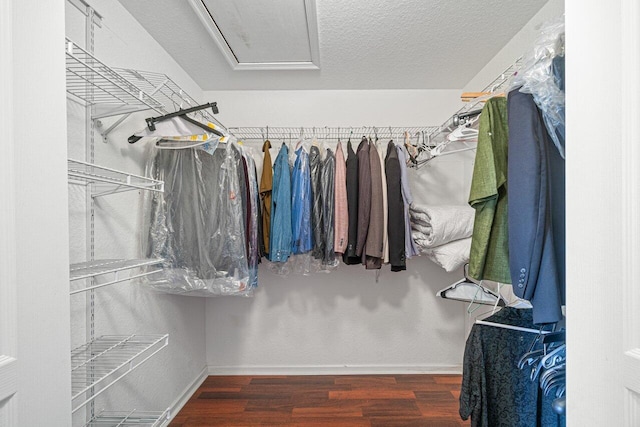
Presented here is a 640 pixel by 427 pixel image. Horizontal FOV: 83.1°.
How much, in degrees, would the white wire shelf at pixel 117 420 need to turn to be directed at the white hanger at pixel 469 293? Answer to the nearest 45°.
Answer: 0° — it already faces it

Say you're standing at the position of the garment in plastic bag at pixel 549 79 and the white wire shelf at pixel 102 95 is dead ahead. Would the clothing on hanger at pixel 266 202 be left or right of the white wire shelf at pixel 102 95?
right

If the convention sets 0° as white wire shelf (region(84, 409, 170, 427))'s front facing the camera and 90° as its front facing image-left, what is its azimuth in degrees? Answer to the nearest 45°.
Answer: approximately 270°
